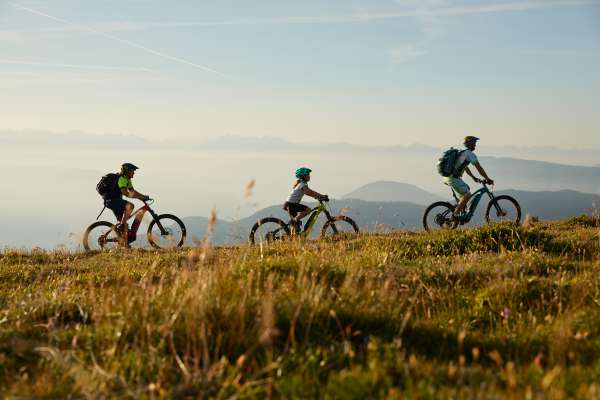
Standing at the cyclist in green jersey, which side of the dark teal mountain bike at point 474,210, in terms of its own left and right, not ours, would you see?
back

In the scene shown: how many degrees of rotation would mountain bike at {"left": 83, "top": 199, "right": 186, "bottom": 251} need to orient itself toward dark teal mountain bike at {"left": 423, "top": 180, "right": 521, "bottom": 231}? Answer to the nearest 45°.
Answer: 0° — it already faces it

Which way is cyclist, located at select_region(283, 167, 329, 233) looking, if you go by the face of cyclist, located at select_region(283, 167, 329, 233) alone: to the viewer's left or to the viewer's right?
to the viewer's right

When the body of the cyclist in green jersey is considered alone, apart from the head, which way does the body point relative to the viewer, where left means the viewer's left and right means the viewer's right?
facing to the right of the viewer

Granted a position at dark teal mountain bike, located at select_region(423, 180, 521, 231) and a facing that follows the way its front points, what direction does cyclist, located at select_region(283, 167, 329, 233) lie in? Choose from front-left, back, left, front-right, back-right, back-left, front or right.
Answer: back-right

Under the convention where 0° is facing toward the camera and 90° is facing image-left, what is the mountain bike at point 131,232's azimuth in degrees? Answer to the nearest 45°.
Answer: approximately 270°

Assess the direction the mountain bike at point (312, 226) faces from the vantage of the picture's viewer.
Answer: facing to the right of the viewer

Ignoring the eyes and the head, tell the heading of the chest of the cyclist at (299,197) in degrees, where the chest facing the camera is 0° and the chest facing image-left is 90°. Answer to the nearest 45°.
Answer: approximately 270°

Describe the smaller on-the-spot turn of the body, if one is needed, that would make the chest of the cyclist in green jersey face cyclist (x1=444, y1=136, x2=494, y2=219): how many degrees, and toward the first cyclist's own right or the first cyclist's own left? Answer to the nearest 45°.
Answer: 0° — they already face them

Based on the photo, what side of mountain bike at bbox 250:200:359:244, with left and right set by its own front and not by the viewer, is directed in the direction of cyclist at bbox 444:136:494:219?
front

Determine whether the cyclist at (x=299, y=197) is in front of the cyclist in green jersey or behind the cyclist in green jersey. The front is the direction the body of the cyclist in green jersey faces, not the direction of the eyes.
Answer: in front

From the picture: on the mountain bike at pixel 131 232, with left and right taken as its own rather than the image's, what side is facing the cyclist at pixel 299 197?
front

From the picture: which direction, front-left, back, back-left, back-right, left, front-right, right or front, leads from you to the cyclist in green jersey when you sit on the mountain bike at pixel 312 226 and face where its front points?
back

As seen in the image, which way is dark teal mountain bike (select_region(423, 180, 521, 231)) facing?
to the viewer's right

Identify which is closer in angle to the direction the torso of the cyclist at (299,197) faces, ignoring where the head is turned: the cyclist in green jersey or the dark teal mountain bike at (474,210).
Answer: the dark teal mountain bike
